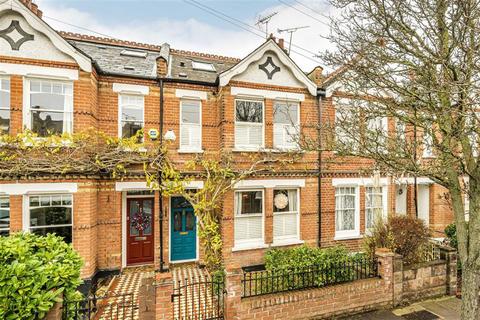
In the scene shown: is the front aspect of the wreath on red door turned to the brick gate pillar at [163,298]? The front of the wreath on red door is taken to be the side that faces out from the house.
yes

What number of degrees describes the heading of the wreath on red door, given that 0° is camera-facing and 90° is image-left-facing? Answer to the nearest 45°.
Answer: approximately 0°

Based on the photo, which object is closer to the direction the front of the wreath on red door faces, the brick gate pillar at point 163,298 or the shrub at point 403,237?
the brick gate pillar

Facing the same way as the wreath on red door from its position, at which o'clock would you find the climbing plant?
The climbing plant is roughly at 10 o'clock from the wreath on red door.
